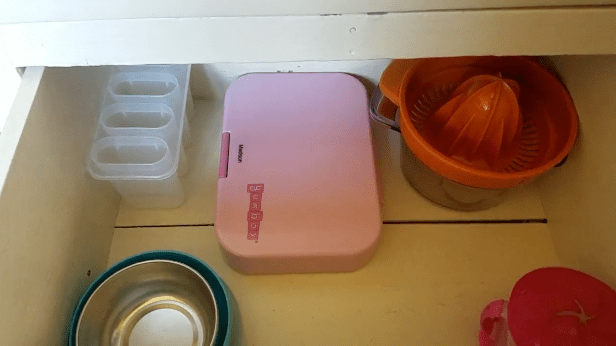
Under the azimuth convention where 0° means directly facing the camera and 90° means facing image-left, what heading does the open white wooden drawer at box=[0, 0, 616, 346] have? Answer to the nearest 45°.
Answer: approximately 0°
